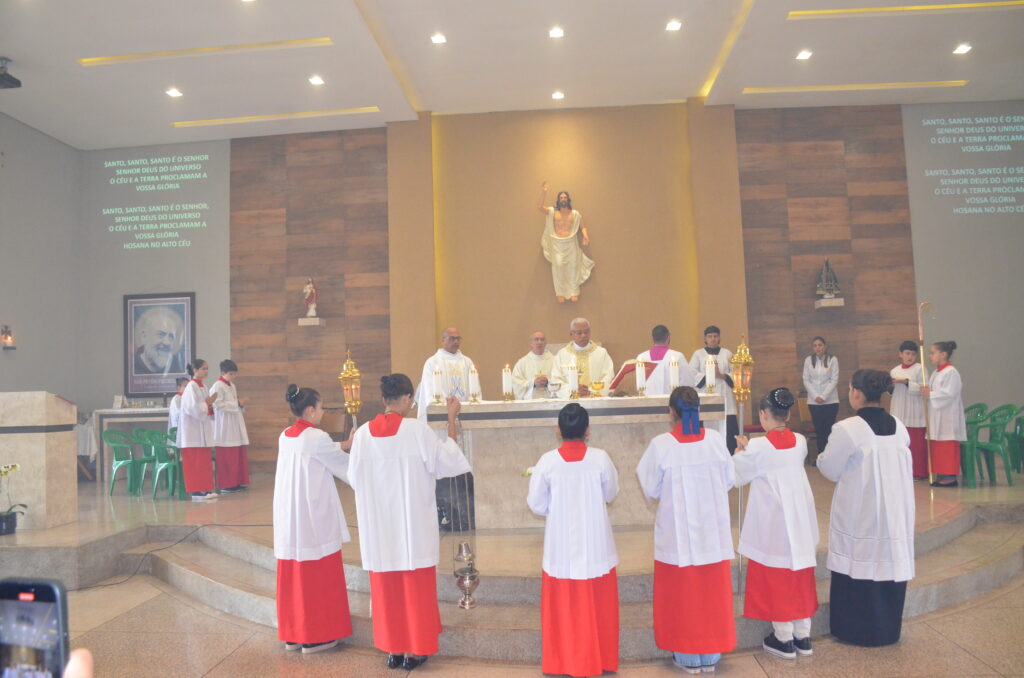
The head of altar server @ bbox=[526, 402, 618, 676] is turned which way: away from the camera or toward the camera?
away from the camera

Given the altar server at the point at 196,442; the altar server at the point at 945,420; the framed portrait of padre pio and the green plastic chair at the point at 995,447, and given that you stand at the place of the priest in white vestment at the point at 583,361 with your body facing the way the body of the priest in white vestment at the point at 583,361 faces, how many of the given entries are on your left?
2

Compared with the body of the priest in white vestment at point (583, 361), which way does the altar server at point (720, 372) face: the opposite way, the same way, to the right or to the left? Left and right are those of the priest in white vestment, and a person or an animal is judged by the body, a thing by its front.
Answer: the same way

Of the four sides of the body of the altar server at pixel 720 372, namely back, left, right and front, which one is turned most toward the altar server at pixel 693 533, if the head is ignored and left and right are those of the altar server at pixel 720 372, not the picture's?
front

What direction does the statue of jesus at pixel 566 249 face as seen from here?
toward the camera

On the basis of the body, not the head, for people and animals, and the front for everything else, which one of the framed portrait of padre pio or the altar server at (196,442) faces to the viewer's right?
the altar server

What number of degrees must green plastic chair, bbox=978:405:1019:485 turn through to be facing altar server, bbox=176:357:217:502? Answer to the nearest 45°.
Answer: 0° — it already faces them

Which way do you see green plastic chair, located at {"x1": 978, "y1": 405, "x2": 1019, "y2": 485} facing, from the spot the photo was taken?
facing the viewer and to the left of the viewer

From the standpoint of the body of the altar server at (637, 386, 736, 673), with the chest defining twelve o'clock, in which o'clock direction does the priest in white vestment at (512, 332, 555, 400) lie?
The priest in white vestment is roughly at 11 o'clock from the altar server.

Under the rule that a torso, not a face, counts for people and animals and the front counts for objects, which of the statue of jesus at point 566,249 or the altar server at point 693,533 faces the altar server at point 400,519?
the statue of jesus

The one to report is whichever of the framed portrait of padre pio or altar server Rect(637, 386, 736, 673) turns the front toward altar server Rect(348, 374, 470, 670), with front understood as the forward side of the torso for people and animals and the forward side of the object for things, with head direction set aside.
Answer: the framed portrait of padre pio

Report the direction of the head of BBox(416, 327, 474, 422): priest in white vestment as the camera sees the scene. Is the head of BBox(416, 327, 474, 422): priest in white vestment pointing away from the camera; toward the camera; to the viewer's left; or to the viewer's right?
toward the camera

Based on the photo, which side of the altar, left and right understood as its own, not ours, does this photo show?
front

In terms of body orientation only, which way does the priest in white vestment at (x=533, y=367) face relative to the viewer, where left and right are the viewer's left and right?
facing the viewer

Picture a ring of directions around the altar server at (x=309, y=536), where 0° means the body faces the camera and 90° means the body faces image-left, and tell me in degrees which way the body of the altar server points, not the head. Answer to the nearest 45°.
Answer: approximately 225°
